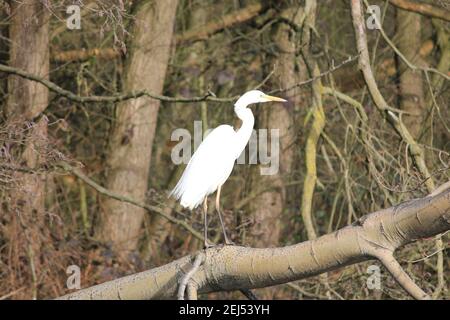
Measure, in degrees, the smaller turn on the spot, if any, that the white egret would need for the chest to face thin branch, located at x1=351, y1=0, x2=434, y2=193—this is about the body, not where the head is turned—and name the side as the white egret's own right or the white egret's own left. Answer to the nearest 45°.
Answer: approximately 45° to the white egret's own left

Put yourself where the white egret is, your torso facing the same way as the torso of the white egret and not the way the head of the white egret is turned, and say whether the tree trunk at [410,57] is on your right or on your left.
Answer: on your left

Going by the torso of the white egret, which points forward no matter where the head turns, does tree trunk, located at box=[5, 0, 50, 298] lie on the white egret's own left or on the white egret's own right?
on the white egret's own left

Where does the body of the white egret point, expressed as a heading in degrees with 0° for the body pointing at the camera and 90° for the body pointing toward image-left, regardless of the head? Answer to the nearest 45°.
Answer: approximately 270°

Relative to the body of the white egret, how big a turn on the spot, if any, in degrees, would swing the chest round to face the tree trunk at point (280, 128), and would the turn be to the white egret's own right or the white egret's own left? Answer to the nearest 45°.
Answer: approximately 90° to the white egret's own left
